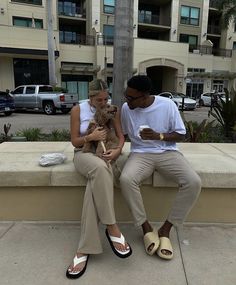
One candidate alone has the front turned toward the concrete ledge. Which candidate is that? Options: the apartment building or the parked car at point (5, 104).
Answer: the apartment building

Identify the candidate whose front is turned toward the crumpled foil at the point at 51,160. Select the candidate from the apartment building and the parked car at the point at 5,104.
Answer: the apartment building

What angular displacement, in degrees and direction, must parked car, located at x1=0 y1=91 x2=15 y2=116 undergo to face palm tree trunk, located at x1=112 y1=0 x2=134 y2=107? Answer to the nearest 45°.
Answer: approximately 135° to its left

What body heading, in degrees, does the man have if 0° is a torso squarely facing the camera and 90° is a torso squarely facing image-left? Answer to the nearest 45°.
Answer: approximately 0°

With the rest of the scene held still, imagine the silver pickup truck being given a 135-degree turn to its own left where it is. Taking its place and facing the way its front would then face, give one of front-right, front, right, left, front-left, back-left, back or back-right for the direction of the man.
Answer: front

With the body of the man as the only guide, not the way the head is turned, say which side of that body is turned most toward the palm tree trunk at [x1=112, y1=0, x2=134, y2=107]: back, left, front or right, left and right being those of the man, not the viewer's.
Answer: back

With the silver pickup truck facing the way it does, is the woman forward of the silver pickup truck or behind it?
behind

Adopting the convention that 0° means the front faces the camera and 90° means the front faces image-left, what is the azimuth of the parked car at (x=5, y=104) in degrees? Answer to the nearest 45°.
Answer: approximately 135°

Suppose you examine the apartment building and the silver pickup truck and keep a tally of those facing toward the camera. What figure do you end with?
1

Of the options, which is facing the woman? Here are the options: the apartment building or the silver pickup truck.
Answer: the apartment building

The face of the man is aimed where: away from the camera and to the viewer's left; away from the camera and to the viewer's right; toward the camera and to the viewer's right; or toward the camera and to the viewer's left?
toward the camera and to the viewer's left

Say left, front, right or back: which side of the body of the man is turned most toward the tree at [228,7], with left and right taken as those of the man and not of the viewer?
back

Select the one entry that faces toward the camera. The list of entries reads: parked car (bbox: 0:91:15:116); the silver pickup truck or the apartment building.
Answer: the apartment building

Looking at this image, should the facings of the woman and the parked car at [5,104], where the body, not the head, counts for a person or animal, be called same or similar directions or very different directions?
very different directions
